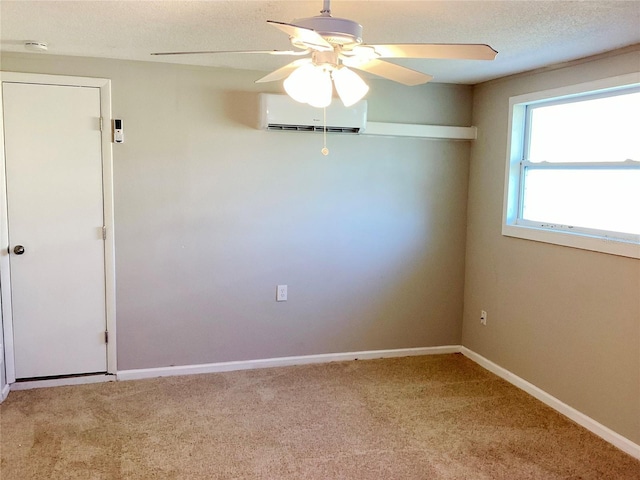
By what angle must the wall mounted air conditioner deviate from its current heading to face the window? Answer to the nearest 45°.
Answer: approximately 90° to its left

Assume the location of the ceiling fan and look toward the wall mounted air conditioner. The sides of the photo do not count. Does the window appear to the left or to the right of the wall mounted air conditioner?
right

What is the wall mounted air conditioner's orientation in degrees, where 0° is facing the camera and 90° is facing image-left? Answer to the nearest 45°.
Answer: approximately 0°

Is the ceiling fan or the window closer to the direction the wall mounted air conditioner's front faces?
the ceiling fan

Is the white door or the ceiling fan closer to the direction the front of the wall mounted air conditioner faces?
the ceiling fan

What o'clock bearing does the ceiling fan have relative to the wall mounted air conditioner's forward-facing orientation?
The ceiling fan is roughly at 12 o'clock from the wall mounted air conditioner.

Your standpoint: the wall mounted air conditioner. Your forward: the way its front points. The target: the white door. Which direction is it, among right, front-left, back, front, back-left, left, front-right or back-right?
right

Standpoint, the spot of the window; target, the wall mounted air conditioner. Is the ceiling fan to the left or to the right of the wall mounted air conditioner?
left
